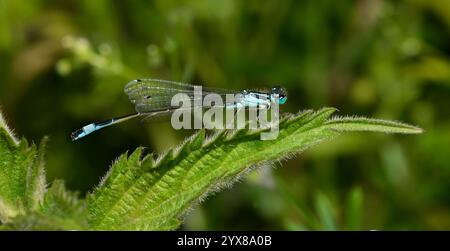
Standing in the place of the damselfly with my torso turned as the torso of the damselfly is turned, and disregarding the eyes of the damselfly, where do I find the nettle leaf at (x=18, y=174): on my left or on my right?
on my right

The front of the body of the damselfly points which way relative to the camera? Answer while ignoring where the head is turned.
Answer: to the viewer's right
